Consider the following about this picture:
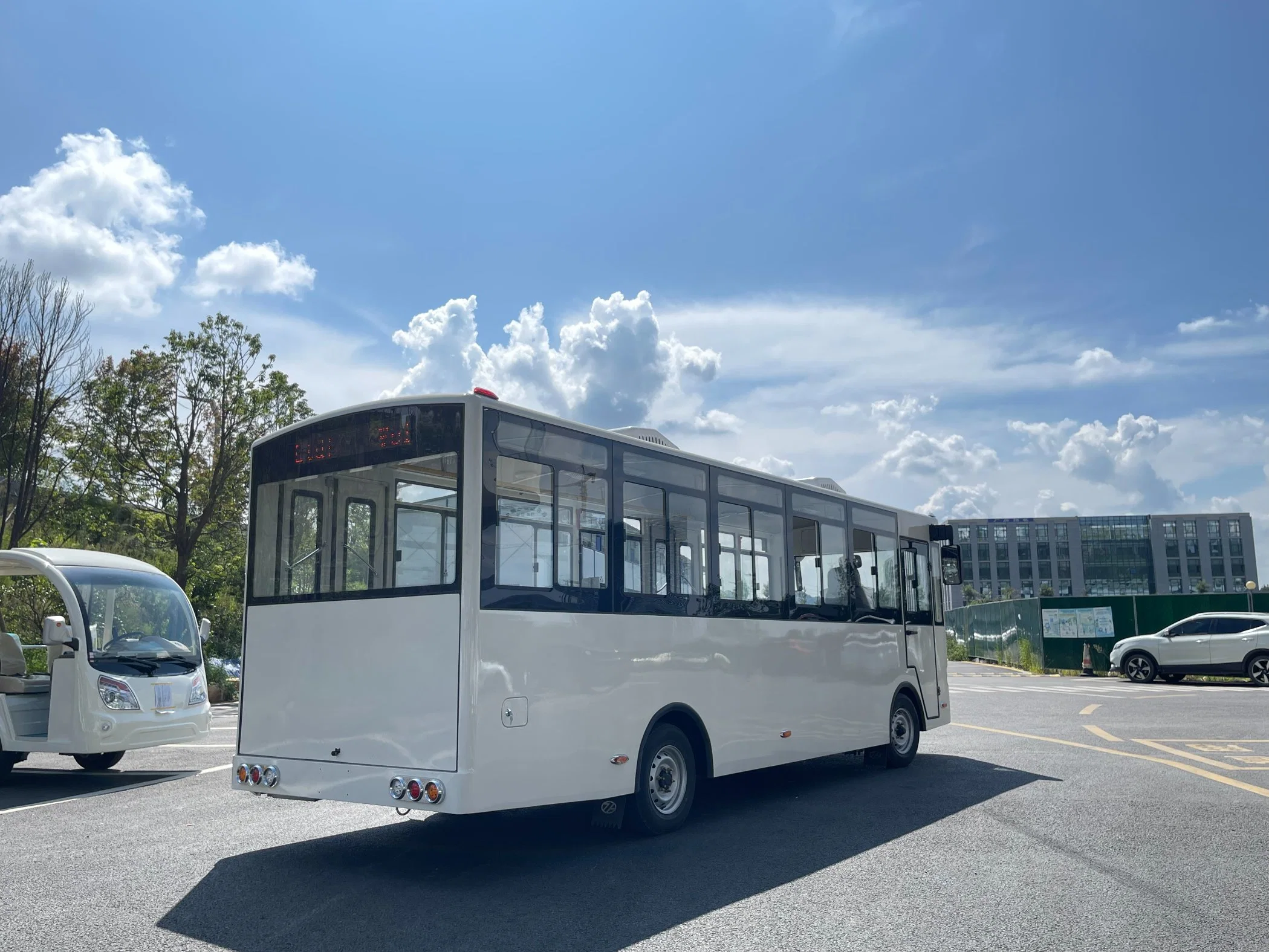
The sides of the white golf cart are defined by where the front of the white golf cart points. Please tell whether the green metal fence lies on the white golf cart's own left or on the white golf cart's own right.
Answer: on the white golf cart's own left

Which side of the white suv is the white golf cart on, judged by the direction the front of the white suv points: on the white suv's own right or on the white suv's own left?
on the white suv's own left

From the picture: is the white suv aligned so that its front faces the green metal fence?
no

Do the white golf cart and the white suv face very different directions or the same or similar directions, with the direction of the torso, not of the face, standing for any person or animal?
very different directions

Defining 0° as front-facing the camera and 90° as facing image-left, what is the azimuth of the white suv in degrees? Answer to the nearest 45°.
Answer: approximately 90°

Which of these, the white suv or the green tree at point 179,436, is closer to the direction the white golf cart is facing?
the white suv

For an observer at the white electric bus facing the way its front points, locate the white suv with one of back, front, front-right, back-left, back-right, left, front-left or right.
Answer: front

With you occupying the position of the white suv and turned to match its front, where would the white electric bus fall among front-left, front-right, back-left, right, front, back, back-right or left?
left

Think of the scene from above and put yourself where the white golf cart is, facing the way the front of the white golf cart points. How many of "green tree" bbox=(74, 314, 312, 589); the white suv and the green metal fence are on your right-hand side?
0

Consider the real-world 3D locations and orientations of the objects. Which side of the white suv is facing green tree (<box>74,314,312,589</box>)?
front

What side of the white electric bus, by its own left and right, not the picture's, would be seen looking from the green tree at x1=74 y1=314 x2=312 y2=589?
left

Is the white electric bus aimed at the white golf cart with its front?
no

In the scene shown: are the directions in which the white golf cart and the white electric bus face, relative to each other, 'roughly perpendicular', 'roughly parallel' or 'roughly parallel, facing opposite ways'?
roughly perpendicular

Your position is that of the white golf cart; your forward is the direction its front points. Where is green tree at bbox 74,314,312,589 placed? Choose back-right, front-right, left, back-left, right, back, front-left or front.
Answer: back-left

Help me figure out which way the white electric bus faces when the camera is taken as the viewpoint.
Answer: facing away from the viewer and to the right of the viewer

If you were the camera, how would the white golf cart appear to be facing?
facing the viewer and to the right of the viewer
